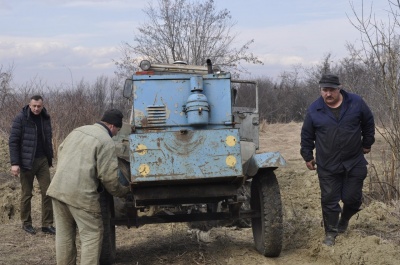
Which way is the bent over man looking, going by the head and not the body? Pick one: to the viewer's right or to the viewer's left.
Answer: to the viewer's right

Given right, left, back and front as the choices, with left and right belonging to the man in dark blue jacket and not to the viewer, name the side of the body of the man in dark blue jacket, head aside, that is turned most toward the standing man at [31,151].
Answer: right

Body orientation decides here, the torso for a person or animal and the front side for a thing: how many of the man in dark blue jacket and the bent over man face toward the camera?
1

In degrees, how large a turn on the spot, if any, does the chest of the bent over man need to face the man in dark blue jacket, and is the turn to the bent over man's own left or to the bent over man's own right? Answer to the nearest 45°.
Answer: approximately 45° to the bent over man's own right

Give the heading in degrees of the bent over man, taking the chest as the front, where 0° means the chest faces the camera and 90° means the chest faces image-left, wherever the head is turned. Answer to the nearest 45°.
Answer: approximately 225°

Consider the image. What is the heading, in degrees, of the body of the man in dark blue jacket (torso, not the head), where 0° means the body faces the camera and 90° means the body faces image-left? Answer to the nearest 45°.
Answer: approximately 0°

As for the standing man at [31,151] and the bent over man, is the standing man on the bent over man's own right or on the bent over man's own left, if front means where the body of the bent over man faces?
on the bent over man's own left

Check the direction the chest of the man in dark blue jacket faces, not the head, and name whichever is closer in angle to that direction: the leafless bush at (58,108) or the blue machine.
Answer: the blue machine

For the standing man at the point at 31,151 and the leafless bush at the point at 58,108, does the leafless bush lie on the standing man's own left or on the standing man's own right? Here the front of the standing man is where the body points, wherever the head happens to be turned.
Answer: on the standing man's own left

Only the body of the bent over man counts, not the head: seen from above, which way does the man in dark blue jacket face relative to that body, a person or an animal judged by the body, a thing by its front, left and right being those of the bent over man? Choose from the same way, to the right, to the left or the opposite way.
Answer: the opposite way

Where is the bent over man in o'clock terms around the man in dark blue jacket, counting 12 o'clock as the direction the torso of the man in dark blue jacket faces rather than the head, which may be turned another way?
The bent over man is roughly at 2 o'clock from the man in dark blue jacket.
